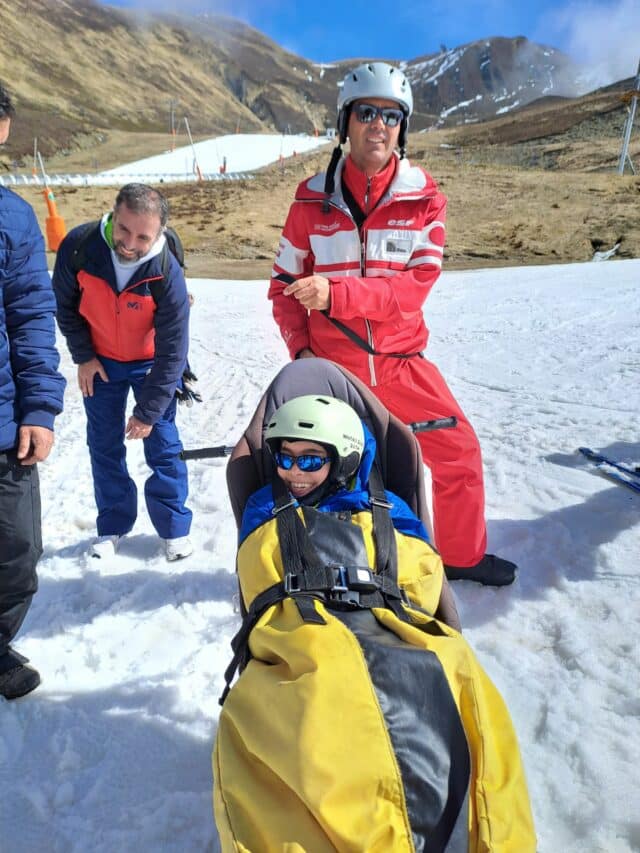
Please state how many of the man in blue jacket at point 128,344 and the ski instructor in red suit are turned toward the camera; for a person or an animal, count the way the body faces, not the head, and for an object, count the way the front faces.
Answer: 2

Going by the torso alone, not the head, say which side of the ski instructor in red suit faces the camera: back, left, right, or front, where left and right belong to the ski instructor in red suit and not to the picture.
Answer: front

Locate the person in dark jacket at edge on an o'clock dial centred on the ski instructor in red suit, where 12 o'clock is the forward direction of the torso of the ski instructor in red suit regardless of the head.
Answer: The person in dark jacket at edge is roughly at 2 o'clock from the ski instructor in red suit.

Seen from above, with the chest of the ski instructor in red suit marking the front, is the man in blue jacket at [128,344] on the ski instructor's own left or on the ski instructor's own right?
on the ski instructor's own right

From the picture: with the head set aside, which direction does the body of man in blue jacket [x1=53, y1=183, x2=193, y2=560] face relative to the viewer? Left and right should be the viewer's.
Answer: facing the viewer
